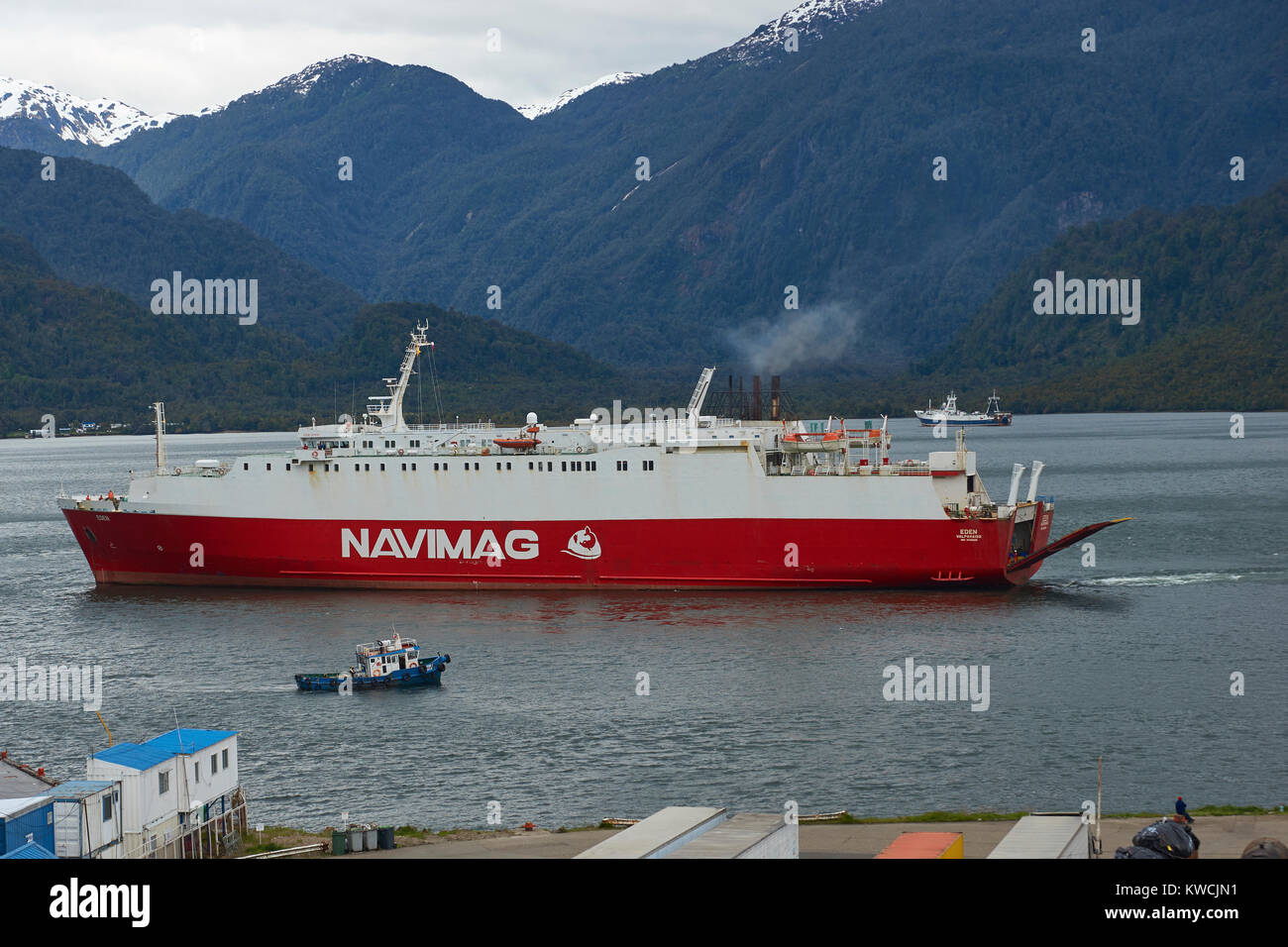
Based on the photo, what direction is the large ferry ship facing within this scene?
to the viewer's left

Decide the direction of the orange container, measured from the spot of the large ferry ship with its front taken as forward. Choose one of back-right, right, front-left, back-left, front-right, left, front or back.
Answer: left

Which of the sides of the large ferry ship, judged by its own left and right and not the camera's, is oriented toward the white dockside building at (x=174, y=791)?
left

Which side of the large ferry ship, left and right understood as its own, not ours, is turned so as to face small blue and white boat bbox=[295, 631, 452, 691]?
left
